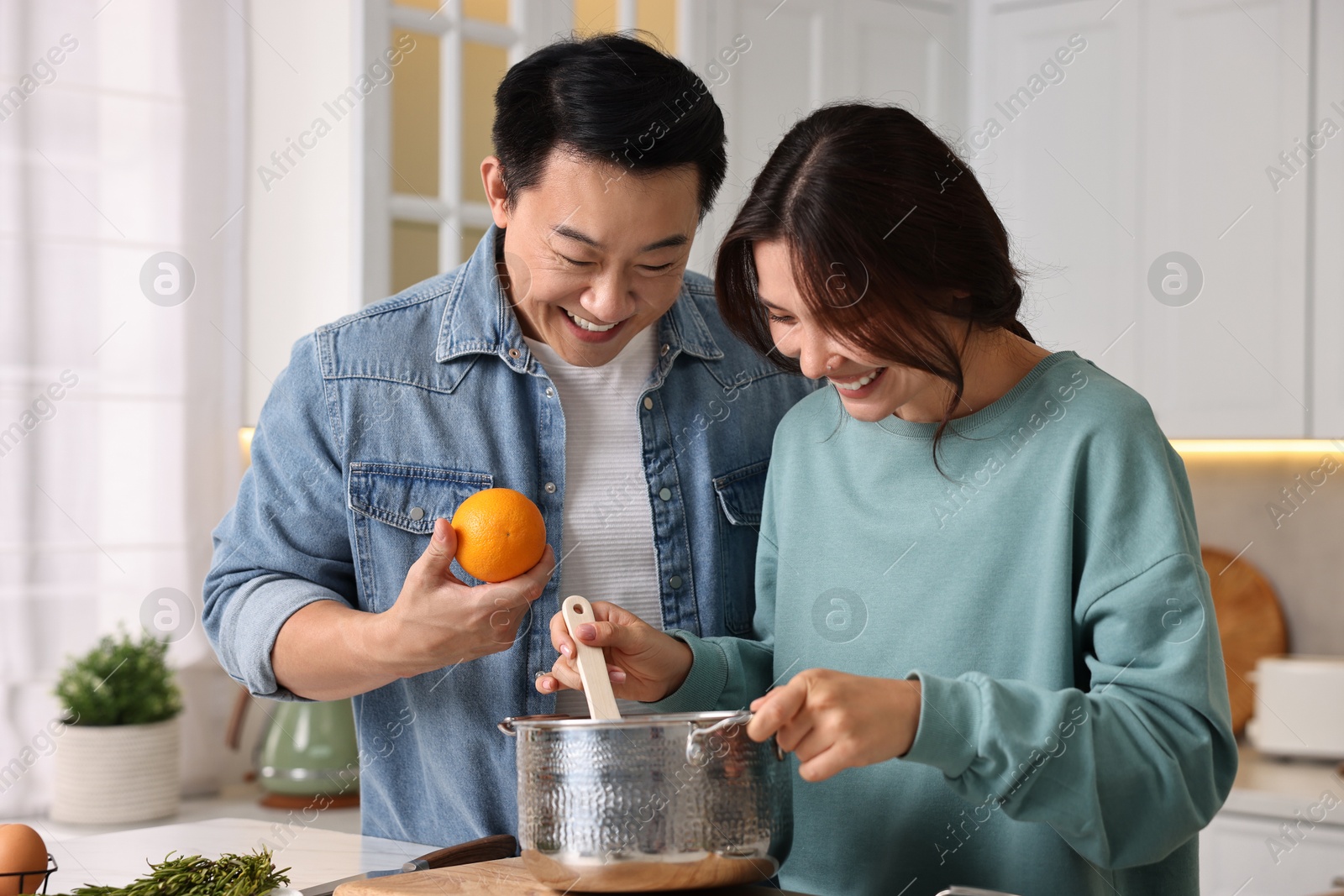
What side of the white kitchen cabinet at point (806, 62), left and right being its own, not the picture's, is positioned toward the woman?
front

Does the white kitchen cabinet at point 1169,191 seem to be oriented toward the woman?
yes

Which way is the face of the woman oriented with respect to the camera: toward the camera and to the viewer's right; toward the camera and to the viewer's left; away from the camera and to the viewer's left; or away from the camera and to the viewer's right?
toward the camera and to the viewer's left

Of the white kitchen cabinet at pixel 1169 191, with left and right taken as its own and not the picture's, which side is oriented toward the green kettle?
right

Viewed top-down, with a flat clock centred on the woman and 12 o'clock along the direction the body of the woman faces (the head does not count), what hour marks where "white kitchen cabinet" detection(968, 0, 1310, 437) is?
The white kitchen cabinet is roughly at 5 o'clock from the woman.

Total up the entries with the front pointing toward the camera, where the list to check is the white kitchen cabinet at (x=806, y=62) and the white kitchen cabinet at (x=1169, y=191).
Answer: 2

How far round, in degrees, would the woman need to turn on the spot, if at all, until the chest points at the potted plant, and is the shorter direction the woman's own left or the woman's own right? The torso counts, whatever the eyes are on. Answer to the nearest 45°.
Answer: approximately 90° to the woman's own right
